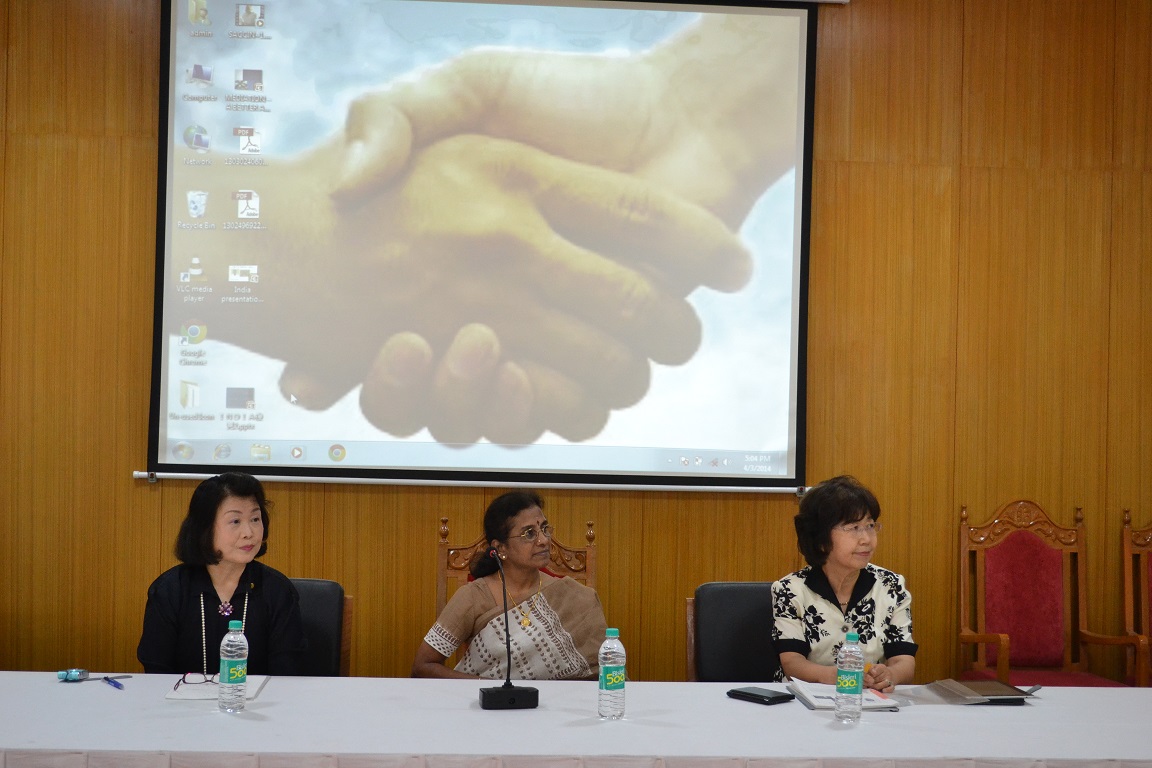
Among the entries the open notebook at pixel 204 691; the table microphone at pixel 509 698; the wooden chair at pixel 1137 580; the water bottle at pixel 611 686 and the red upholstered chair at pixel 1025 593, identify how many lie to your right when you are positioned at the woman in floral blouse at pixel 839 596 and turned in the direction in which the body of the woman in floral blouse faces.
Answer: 3

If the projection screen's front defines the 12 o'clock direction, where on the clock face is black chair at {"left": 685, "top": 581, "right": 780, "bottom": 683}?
The black chair is roughly at 11 o'clock from the projection screen.

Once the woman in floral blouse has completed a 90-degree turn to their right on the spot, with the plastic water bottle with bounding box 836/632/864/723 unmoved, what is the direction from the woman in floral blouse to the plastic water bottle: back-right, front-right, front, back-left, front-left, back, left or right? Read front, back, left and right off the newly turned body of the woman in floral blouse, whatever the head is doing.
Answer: front-left

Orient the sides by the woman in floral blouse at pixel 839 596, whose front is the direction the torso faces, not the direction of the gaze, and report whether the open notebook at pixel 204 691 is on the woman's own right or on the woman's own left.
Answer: on the woman's own right

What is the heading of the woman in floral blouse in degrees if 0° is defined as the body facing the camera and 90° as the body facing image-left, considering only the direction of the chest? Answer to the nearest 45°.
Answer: approximately 315°

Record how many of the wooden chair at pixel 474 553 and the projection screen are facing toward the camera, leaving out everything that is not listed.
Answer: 2

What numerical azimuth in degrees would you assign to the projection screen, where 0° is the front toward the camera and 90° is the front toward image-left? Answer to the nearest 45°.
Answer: approximately 0°

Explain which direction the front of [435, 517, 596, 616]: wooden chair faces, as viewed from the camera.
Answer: facing the viewer
